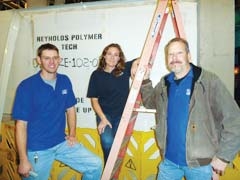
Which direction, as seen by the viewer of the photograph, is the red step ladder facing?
facing to the left of the viewer

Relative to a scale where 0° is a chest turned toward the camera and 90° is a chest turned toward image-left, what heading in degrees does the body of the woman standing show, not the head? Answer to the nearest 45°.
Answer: approximately 0°

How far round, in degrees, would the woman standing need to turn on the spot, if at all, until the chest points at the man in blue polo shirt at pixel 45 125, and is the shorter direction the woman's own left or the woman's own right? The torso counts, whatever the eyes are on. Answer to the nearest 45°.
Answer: approximately 45° to the woman's own right

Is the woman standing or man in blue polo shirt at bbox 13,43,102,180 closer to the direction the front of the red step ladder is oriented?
the man in blue polo shirt

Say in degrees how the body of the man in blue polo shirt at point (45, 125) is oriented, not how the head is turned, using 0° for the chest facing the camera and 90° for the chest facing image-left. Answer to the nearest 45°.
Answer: approximately 315°

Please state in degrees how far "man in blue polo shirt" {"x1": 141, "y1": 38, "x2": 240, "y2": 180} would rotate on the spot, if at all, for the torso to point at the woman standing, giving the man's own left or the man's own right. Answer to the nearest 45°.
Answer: approximately 90° to the man's own right

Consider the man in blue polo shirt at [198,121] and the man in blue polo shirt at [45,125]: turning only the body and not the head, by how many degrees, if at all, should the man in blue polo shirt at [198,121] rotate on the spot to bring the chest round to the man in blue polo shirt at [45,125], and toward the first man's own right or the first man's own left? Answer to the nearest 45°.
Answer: approximately 45° to the first man's own right

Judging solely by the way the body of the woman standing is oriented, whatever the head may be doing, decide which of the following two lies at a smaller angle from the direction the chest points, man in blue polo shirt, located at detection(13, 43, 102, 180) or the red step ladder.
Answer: the red step ladder
